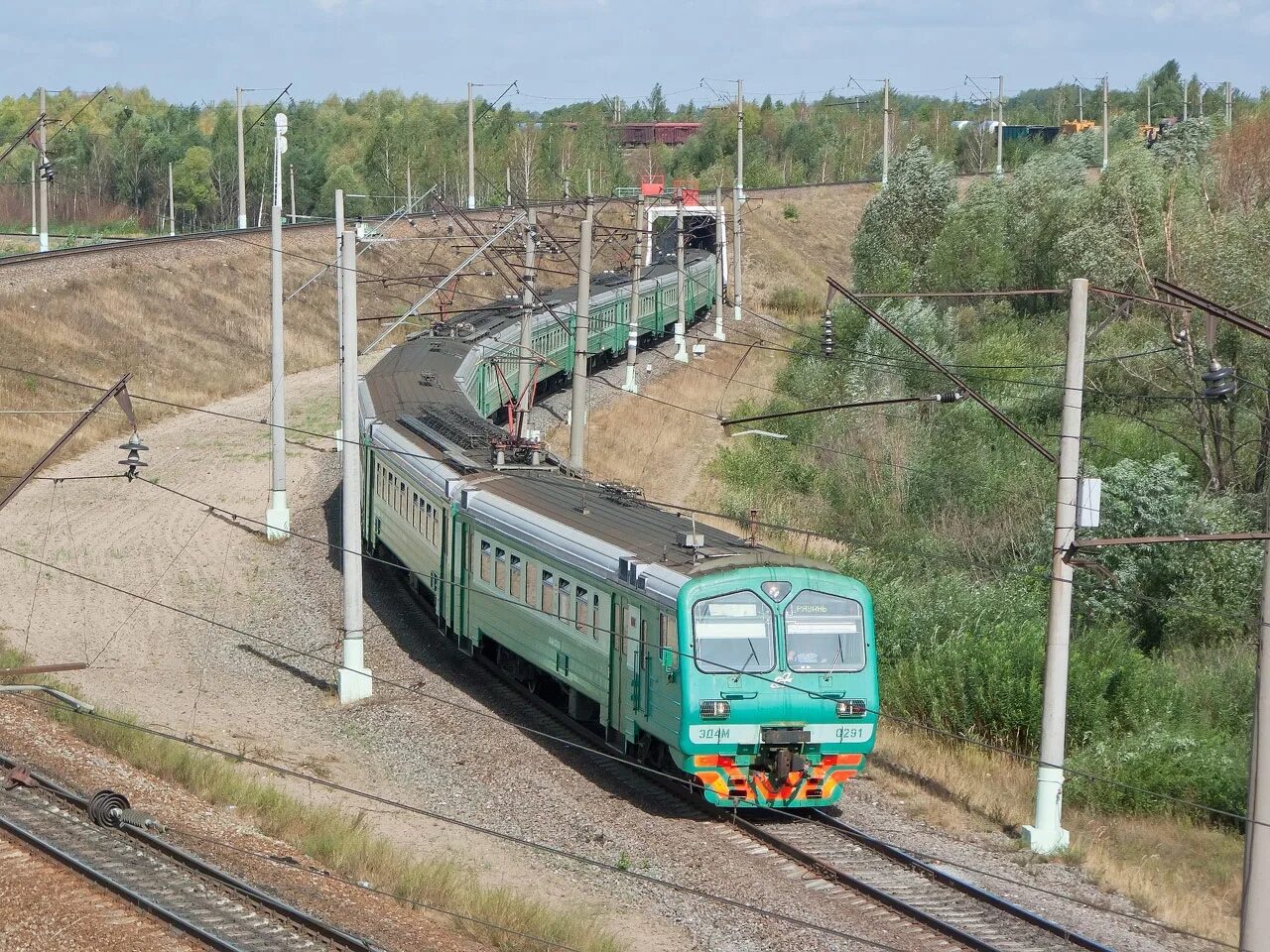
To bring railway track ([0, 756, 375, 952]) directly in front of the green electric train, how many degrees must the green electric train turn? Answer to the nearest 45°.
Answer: approximately 90° to its right

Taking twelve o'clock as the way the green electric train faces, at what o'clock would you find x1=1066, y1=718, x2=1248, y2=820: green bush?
The green bush is roughly at 10 o'clock from the green electric train.

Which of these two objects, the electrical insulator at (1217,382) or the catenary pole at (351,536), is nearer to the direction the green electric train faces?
the electrical insulator

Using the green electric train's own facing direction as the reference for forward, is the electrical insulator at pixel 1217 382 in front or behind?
in front

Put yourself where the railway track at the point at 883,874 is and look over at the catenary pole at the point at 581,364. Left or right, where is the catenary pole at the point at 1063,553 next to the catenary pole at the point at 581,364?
right

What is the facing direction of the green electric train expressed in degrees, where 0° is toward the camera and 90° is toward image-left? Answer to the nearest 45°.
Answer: approximately 315°
